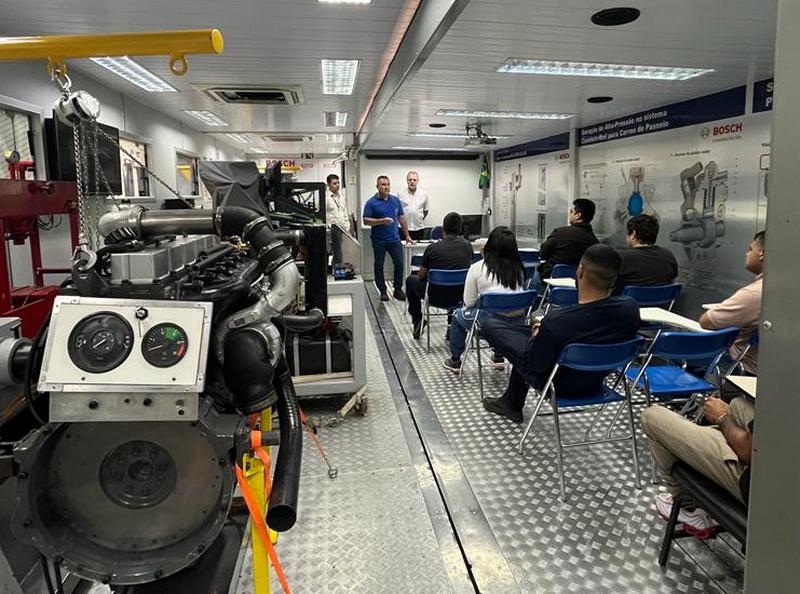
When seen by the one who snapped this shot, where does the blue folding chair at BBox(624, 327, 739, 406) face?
facing away from the viewer and to the left of the viewer

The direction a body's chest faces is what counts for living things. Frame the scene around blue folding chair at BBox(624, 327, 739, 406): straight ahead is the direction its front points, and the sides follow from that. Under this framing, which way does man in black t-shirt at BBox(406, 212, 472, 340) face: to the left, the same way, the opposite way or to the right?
the same way

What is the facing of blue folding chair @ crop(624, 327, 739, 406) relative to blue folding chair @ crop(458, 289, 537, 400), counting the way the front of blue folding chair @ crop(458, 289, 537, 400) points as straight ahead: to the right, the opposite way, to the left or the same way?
the same way

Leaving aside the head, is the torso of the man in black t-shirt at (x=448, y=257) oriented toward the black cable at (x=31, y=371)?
no

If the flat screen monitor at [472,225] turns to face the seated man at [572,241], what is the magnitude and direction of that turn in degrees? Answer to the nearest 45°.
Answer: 0° — it already faces them

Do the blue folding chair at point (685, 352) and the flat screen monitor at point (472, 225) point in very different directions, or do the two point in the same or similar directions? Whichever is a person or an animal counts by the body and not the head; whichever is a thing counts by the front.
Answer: very different directions

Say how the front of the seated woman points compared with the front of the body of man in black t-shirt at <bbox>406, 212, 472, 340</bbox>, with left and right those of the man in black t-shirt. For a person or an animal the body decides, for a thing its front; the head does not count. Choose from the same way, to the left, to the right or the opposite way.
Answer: the same way

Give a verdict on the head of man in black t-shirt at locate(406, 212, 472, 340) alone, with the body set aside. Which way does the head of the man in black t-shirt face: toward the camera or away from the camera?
away from the camera

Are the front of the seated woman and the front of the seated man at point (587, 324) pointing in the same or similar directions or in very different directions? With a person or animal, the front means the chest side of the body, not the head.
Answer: same or similar directions

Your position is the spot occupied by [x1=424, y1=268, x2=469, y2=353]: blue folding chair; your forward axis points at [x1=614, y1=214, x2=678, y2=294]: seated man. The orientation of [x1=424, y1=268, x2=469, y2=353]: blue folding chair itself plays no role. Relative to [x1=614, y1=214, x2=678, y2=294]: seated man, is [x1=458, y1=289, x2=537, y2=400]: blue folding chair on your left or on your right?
right

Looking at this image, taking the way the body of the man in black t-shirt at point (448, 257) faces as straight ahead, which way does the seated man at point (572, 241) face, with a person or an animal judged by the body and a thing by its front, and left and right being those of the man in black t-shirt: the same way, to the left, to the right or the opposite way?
the same way

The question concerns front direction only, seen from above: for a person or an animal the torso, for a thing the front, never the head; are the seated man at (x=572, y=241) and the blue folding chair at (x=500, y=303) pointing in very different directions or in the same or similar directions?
same or similar directions

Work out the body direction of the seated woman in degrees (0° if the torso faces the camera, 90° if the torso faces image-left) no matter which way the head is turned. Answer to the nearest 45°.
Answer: approximately 135°

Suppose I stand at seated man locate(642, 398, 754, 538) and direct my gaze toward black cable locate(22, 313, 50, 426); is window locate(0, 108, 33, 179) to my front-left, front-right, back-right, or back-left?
front-right

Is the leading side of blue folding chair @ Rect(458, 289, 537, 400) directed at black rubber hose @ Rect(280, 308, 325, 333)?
no

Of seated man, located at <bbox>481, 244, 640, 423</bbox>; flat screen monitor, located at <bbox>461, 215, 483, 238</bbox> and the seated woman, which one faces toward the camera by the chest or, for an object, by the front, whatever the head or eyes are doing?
the flat screen monitor

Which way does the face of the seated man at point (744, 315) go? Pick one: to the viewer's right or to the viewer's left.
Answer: to the viewer's left

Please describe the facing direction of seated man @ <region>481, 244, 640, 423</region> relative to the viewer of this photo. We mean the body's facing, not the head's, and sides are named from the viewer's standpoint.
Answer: facing away from the viewer and to the left of the viewer

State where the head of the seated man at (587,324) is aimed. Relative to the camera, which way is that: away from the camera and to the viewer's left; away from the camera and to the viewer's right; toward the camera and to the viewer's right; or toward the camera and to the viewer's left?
away from the camera and to the viewer's left

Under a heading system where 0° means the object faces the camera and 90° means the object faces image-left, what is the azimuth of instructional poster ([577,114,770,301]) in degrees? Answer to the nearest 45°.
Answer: approximately 45°
